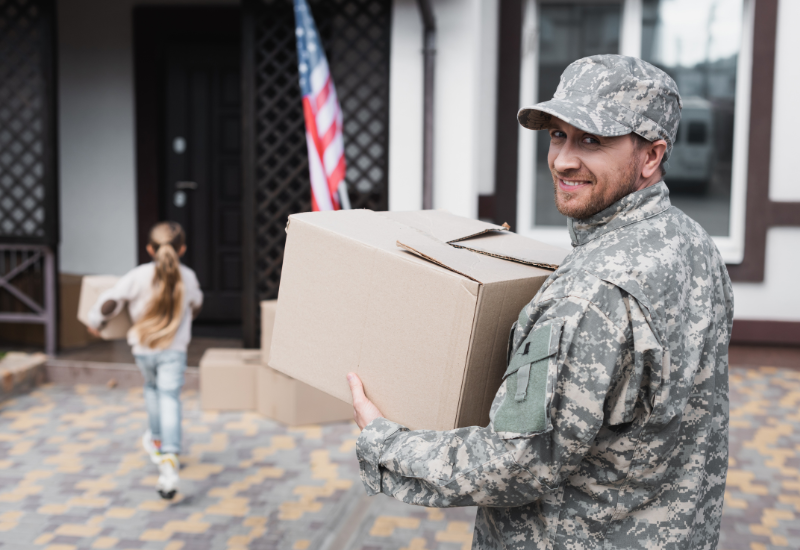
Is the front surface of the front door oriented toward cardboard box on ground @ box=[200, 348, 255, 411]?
yes

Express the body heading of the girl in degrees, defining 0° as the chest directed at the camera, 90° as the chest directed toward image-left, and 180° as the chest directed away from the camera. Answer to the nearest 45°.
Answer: approximately 180°

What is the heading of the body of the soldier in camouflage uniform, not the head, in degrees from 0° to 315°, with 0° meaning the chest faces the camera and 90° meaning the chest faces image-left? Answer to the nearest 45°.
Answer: approximately 135°

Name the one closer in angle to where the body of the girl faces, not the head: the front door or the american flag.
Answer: the front door

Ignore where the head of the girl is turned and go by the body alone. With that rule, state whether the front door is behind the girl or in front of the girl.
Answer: in front

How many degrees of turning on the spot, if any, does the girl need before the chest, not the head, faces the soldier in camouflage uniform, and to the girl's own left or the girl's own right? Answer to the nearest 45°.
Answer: approximately 180°

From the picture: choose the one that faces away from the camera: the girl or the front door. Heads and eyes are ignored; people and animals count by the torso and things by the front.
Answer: the girl

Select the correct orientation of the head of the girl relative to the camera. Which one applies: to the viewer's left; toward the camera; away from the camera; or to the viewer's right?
away from the camera

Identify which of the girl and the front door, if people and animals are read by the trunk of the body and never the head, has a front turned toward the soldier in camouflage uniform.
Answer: the front door

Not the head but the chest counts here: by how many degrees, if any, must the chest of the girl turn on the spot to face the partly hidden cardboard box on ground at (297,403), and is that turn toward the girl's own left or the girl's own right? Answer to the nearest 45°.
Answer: approximately 45° to the girl's own right

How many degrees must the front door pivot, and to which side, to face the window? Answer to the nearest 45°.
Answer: approximately 90° to its left

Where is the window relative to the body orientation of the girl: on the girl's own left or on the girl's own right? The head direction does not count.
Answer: on the girl's own right

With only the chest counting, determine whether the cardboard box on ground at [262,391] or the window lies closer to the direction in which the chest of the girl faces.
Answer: the cardboard box on ground
